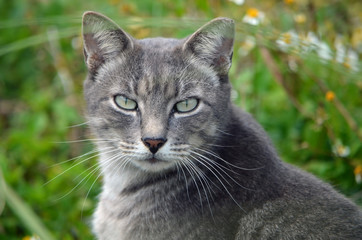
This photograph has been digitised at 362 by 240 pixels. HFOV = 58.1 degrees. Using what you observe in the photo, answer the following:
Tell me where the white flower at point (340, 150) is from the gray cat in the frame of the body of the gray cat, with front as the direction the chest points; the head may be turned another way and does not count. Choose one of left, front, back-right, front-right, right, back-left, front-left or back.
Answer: back

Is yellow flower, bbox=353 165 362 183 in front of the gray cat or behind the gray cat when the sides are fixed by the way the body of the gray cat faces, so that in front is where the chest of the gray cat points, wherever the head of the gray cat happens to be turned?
behind

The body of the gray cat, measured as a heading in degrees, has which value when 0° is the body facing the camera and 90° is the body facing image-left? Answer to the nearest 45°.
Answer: approximately 45°

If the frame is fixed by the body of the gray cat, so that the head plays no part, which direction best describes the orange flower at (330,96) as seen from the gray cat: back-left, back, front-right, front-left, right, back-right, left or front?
back

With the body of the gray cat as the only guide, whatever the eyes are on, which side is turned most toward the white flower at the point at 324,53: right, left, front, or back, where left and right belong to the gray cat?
back

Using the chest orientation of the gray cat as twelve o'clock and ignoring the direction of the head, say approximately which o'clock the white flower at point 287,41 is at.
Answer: The white flower is roughly at 6 o'clock from the gray cat.
